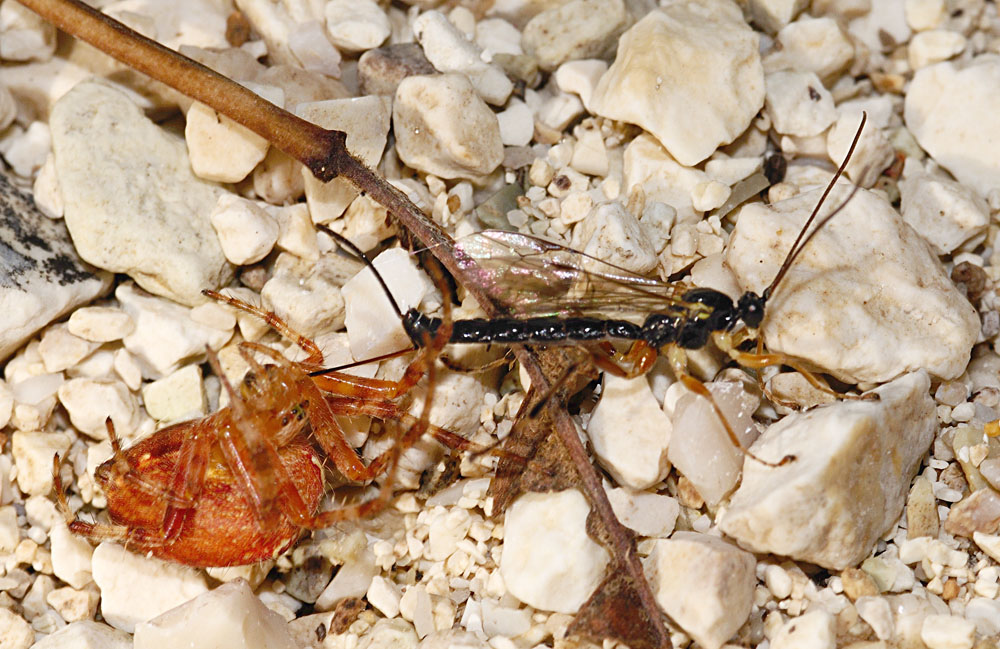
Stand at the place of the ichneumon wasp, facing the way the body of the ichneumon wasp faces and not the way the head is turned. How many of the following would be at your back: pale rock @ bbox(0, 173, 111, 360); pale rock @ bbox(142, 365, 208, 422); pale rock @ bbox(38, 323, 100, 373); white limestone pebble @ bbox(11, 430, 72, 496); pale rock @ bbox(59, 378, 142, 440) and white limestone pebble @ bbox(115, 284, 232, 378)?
6

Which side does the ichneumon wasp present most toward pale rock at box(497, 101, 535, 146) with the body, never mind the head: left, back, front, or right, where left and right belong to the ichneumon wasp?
left

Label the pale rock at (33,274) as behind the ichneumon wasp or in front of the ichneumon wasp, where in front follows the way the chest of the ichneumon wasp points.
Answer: behind

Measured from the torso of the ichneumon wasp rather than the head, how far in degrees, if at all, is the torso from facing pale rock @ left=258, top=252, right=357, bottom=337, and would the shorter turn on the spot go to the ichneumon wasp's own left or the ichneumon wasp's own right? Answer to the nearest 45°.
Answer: approximately 180°

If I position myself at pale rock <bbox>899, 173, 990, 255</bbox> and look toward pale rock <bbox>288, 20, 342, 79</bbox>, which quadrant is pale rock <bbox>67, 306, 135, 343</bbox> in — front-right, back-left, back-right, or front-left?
front-left

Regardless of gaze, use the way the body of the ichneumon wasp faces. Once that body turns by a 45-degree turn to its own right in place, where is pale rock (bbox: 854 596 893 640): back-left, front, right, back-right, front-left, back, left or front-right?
front

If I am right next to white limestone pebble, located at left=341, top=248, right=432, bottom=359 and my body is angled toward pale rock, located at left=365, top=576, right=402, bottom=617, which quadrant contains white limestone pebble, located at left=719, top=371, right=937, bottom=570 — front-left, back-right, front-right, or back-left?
front-left

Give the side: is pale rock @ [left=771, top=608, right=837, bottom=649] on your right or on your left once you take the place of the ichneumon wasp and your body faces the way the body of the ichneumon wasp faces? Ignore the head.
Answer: on your right

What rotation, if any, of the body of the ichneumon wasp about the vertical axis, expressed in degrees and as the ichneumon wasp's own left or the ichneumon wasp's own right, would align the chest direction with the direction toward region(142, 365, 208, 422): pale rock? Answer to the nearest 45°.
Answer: approximately 180°

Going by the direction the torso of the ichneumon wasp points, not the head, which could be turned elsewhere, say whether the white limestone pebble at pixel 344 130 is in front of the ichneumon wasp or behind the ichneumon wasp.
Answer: behind

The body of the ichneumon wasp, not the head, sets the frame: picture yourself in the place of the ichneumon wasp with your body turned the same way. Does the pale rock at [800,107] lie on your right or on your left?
on your left

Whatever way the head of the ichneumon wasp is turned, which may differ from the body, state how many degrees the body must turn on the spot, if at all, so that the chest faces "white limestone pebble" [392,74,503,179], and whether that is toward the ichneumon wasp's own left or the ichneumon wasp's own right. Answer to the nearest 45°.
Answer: approximately 135° to the ichneumon wasp's own left

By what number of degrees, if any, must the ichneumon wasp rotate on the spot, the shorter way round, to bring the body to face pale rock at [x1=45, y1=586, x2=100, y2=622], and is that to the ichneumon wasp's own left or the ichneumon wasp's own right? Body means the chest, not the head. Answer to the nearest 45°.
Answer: approximately 180°

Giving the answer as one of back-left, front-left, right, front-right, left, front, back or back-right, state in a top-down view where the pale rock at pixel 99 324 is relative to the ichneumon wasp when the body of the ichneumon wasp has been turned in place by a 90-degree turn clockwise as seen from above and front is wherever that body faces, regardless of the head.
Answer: right

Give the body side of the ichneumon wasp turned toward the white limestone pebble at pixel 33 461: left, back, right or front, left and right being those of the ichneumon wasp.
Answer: back

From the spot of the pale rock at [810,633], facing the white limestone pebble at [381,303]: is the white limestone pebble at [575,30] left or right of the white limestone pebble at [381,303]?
right

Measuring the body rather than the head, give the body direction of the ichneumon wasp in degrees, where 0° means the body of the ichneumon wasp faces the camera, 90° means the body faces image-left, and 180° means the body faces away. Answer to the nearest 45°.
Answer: approximately 270°
